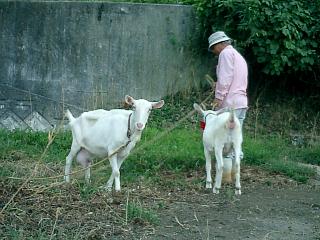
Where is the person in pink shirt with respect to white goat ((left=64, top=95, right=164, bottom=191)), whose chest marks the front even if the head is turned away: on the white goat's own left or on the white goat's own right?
on the white goat's own left

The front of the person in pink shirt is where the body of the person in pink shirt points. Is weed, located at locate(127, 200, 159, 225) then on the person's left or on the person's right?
on the person's left

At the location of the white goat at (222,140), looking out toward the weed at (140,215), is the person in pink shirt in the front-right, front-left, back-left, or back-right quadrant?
back-right

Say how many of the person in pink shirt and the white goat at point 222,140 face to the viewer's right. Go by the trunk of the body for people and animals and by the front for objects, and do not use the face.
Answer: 0

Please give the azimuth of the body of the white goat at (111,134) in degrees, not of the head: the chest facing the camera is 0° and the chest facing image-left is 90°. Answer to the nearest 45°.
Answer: approximately 315°

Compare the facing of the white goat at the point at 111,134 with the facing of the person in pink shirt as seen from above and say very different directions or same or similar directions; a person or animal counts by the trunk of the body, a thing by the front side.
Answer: very different directions

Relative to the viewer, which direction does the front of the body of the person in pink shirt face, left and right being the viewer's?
facing away from the viewer and to the left of the viewer

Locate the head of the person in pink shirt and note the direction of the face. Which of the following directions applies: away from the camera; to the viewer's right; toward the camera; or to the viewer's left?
to the viewer's left

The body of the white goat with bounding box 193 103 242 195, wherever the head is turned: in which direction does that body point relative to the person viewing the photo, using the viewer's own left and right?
facing away from the viewer and to the left of the viewer

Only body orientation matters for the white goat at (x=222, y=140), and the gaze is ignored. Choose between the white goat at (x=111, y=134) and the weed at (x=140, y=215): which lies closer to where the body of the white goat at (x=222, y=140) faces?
the white goat
